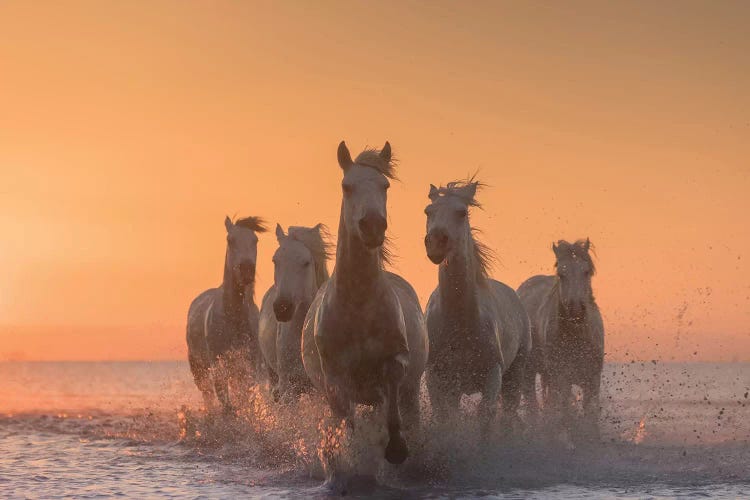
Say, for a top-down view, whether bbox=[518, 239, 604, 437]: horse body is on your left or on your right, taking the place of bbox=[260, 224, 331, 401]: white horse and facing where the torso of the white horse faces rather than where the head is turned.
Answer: on your left

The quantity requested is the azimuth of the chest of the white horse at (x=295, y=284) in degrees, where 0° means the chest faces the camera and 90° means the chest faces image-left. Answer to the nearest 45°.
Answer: approximately 0°
